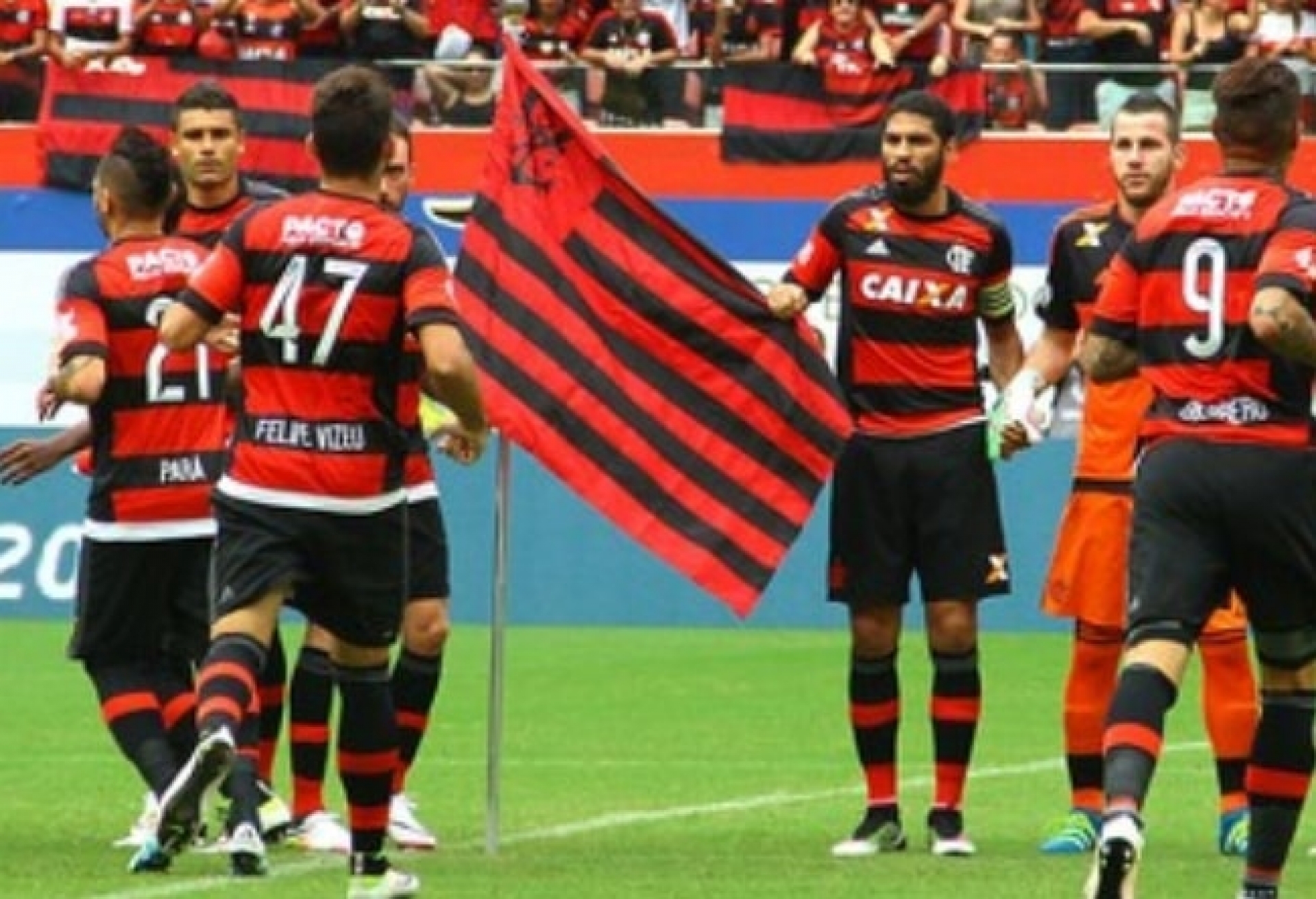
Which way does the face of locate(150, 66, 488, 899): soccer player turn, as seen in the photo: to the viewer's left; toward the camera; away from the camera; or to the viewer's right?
away from the camera

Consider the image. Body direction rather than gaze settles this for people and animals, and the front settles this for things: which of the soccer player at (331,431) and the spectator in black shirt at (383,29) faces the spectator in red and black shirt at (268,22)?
the soccer player

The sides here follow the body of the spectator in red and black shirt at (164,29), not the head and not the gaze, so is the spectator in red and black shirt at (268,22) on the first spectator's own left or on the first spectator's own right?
on the first spectator's own left

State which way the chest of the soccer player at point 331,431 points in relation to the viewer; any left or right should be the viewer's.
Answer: facing away from the viewer

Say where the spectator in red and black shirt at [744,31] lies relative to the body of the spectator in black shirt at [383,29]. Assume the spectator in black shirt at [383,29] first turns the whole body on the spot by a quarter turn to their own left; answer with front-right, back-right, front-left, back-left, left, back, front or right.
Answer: front

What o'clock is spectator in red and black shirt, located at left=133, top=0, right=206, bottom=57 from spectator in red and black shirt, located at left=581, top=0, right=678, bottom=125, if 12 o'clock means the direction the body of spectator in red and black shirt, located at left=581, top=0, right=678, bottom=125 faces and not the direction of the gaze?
spectator in red and black shirt, located at left=133, top=0, right=206, bottom=57 is roughly at 3 o'clock from spectator in red and black shirt, located at left=581, top=0, right=678, bottom=125.

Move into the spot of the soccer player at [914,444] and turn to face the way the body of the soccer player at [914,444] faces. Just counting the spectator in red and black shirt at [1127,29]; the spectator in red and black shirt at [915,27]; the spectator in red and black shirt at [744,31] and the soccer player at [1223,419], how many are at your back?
3

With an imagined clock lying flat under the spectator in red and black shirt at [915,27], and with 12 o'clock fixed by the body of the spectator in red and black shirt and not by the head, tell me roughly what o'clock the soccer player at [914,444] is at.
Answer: The soccer player is roughly at 12 o'clock from the spectator in red and black shirt.

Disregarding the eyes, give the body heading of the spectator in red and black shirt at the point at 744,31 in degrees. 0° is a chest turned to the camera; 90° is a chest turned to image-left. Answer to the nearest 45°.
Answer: approximately 0°

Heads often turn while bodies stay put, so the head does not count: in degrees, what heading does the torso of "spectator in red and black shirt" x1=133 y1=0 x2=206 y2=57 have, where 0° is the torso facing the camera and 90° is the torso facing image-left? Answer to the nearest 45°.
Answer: approximately 0°

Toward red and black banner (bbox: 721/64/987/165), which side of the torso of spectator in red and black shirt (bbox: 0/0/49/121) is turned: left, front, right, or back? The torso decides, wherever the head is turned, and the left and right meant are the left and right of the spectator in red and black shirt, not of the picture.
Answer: left

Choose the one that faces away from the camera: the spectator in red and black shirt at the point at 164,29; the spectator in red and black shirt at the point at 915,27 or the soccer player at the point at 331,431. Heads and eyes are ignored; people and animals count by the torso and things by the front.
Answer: the soccer player

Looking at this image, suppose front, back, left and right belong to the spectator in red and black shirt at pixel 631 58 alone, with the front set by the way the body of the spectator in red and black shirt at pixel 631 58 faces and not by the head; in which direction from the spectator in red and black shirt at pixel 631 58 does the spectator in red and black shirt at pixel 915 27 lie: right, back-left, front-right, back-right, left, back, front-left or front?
left

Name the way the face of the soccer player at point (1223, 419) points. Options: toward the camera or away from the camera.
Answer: away from the camera

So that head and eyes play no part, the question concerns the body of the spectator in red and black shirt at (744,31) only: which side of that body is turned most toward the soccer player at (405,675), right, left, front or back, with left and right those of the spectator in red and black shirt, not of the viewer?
front
